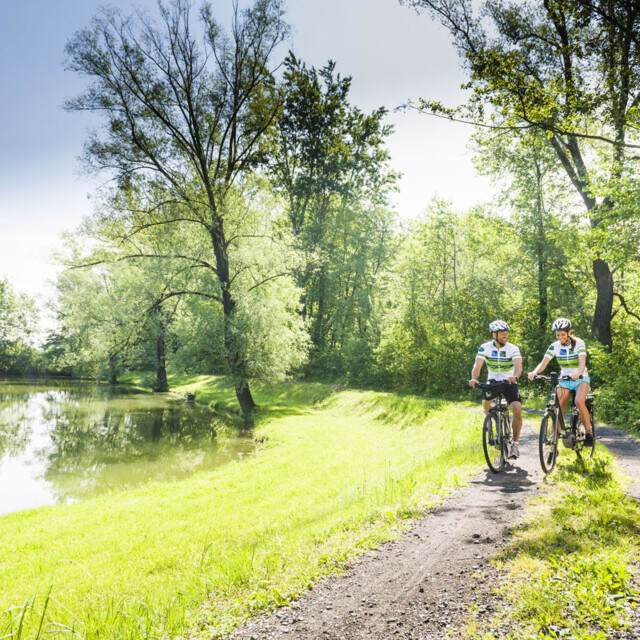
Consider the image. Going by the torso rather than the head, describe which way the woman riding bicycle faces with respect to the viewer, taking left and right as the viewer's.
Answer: facing the viewer and to the left of the viewer

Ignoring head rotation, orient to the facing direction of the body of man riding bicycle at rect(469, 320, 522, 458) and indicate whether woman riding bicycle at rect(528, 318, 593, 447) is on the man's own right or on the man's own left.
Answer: on the man's own left

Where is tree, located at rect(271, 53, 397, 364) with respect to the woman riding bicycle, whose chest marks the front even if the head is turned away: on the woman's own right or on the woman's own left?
on the woman's own right

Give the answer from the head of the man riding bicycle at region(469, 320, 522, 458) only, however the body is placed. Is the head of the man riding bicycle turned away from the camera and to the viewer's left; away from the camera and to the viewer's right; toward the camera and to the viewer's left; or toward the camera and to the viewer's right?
toward the camera and to the viewer's right

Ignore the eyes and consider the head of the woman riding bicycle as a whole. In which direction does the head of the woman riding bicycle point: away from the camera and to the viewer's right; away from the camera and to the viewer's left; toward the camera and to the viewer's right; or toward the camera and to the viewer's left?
toward the camera and to the viewer's left

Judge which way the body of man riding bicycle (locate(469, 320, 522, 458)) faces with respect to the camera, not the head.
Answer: toward the camera

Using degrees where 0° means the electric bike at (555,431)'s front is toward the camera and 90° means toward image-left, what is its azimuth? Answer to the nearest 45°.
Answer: approximately 45°

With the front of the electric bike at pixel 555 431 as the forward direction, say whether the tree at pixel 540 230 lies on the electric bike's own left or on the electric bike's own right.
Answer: on the electric bike's own right
